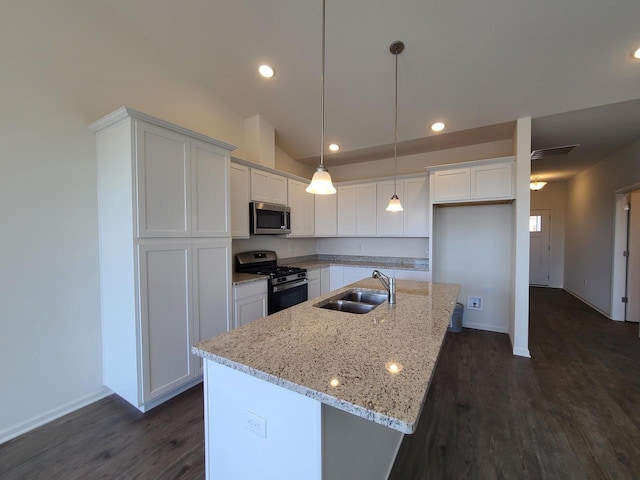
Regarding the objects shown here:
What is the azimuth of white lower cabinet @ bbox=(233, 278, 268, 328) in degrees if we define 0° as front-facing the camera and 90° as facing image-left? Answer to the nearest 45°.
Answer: approximately 315°

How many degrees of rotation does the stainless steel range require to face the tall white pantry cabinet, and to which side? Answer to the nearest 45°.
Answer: approximately 90° to its right

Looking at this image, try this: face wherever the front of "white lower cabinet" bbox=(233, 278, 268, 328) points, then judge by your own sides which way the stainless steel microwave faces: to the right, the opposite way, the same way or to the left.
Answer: the same way

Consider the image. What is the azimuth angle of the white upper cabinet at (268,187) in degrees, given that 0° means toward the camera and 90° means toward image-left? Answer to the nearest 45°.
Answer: approximately 315°

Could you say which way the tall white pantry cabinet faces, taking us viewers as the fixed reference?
facing the viewer and to the right of the viewer

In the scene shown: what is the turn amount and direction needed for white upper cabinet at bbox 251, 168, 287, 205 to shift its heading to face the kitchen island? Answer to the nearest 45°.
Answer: approximately 45° to its right

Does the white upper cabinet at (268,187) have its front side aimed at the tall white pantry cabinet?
no

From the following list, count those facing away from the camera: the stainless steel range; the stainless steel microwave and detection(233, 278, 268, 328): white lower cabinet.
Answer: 0

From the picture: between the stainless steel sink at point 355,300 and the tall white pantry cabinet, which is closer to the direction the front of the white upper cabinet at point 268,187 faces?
the stainless steel sink

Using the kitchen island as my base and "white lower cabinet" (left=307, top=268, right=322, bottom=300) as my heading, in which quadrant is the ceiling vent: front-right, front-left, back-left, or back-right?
front-right

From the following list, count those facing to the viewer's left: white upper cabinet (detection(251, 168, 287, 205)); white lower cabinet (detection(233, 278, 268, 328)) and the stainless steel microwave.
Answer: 0

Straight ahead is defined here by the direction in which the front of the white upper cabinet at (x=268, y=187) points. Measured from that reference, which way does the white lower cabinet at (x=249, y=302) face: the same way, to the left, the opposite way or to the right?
the same way

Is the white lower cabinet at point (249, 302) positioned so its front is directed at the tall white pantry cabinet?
no
